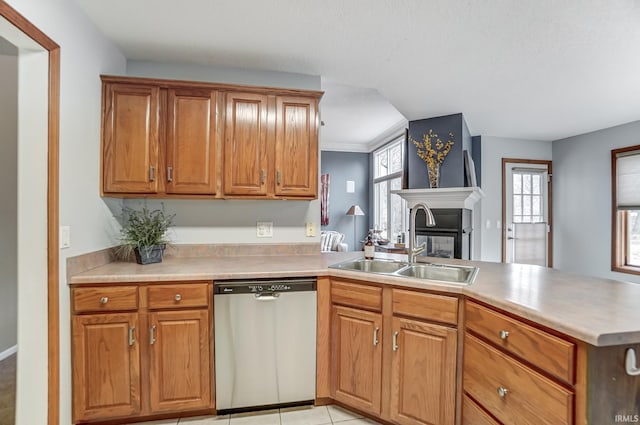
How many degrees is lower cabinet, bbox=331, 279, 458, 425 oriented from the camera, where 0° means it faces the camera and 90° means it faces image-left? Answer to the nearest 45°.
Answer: approximately 45°

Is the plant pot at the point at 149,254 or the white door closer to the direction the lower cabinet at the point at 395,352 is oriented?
the plant pot

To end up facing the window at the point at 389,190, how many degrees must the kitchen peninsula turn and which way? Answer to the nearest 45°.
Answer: approximately 135° to its right

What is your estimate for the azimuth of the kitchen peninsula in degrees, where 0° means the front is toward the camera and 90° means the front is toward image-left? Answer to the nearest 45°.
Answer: approximately 45°

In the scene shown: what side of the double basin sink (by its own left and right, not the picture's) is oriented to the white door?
back

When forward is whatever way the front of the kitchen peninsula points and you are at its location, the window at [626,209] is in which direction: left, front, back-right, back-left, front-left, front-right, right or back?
back

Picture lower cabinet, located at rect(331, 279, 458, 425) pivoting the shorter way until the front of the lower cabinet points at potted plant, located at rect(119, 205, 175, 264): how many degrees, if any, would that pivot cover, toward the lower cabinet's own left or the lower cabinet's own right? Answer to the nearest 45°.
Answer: approximately 45° to the lower cabinet's own right

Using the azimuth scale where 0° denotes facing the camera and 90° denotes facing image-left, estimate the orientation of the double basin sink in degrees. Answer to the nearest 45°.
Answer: approximately 45°
